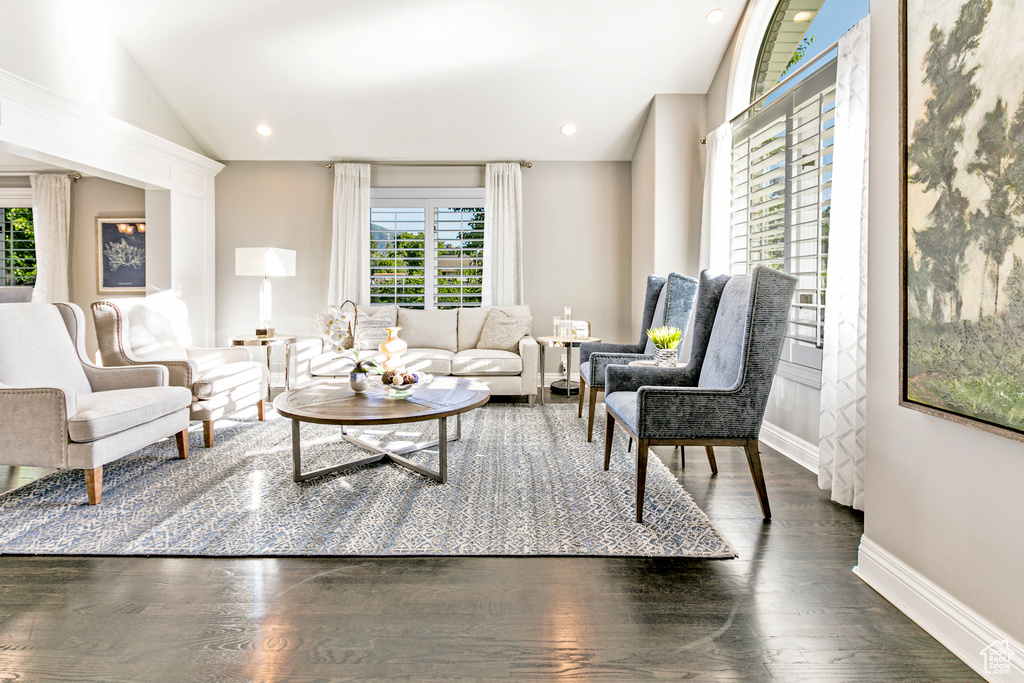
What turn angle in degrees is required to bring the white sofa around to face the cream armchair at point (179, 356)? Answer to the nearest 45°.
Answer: approximately 45° to its right

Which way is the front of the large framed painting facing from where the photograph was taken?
facing the viewer and to the left of the viewer

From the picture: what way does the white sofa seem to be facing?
toward the camera

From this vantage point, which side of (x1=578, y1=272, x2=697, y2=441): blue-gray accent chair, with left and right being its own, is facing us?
left

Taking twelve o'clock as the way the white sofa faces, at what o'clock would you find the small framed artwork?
The small framed artwork is roughly at 4 o'clock from the white sofa.

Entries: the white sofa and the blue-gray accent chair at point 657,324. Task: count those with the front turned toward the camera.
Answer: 1

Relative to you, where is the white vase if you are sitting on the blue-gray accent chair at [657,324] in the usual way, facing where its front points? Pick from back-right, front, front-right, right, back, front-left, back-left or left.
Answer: front-left

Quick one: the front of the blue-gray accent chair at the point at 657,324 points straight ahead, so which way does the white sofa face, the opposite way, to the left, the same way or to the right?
to the left

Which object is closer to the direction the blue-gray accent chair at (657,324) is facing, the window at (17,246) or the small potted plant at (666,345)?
the window

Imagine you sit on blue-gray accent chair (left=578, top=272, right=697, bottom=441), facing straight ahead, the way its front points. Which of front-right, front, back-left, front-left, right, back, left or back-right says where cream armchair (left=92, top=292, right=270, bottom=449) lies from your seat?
front
